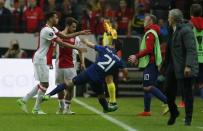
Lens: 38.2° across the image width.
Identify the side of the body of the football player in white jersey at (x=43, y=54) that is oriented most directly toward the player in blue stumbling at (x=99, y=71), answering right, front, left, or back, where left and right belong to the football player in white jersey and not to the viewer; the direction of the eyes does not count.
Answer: front

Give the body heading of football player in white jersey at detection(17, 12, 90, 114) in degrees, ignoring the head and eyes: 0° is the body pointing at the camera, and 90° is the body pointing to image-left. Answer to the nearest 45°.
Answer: approximately 270°
